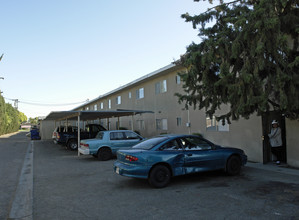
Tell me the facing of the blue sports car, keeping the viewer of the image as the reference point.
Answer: facing away from the viewer and to the right of the viewer

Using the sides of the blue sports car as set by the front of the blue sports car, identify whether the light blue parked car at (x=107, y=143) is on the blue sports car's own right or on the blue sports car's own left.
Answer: on the blue sports car's own left

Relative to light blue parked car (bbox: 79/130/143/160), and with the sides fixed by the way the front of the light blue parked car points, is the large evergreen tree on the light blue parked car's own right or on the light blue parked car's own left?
on the light blue parked car's own right

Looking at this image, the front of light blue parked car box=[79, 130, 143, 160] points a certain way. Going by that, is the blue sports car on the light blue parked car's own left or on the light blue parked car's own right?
on the light blue parked car's own right

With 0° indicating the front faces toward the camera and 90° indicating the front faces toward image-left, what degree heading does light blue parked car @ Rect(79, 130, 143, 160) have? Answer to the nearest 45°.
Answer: approximately 225°
